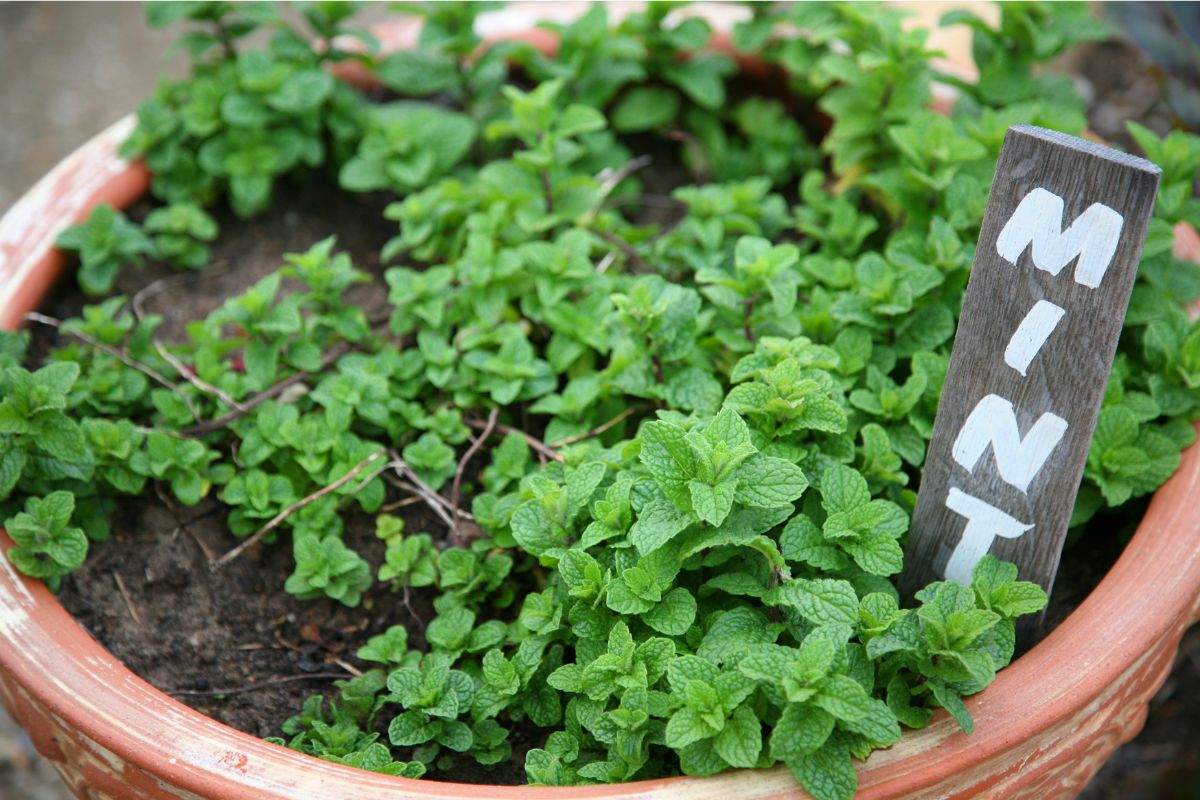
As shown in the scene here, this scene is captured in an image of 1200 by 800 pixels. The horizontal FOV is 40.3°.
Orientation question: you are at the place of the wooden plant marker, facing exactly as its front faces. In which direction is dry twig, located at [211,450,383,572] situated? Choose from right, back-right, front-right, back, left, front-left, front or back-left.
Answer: right

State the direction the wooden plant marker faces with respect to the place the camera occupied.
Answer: facing the viewer
